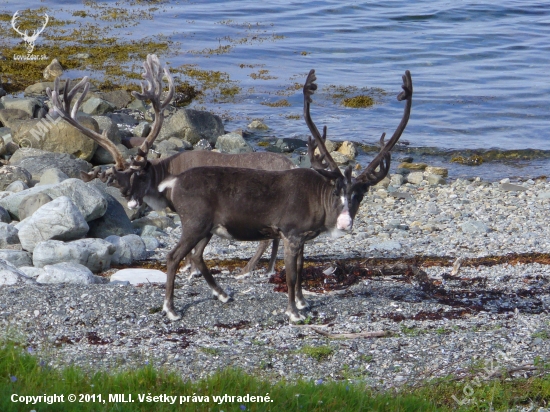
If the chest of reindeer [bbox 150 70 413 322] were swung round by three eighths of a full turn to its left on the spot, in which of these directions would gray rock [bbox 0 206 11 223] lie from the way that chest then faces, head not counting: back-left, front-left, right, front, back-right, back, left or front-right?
front

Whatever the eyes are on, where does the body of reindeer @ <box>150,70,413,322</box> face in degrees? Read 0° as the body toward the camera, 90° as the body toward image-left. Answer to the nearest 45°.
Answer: approximately 270°

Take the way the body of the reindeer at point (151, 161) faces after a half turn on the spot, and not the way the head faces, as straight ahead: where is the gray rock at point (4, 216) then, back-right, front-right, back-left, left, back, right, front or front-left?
back-left

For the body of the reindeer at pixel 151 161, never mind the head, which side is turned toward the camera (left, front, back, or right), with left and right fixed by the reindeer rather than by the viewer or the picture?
left

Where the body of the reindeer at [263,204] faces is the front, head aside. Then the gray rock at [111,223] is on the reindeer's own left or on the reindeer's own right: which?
on the reindeer's own left

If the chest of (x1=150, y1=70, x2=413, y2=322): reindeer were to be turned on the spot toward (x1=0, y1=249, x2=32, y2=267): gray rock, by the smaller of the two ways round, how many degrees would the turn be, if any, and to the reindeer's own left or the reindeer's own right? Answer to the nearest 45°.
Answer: approximately 135° to the reindeer's own left

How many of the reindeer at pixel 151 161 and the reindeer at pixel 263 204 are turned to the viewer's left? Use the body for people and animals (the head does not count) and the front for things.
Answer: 1

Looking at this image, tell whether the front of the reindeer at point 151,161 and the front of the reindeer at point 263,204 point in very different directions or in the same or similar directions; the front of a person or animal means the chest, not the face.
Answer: very different directions

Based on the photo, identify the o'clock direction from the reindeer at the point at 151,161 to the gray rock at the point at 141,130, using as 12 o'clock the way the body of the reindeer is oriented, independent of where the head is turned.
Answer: The gray rock is roughly at 3 o'clock from the reindeer.

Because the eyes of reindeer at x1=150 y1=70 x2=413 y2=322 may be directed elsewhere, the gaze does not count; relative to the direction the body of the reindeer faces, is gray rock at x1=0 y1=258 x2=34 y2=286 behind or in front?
behind

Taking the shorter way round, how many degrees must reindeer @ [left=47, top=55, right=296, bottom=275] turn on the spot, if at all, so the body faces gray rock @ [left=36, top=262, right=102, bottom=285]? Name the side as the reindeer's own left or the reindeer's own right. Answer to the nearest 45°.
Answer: approximately 45° to the reindeer's own left

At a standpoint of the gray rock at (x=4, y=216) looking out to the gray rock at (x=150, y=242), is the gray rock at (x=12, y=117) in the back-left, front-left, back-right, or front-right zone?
back-left
